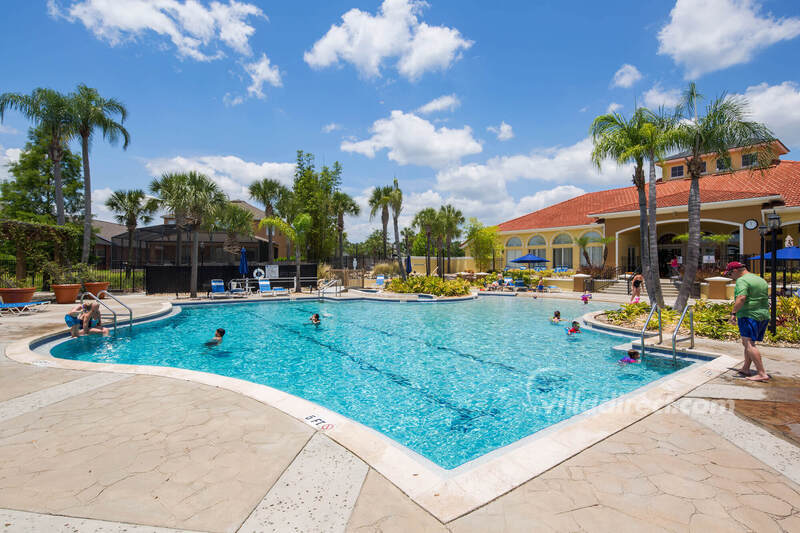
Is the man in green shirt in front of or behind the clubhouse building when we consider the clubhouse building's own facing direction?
in front

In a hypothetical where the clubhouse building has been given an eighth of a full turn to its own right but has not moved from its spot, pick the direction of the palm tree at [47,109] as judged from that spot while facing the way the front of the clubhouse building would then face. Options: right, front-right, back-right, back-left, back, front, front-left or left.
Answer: front-left

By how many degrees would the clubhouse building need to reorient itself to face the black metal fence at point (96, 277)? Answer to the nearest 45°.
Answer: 0° — it already faces it

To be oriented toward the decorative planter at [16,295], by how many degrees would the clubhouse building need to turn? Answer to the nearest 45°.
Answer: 0° — it already faces it

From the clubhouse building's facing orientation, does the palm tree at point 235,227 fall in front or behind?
in front

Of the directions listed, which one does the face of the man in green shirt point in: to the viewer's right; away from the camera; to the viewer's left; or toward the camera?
to the viewer's left

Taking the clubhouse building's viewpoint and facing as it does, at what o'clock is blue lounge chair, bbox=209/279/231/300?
The blue lounge chair is roughly at 12 o'clock from the clubhouse building.

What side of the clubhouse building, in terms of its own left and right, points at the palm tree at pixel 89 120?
front

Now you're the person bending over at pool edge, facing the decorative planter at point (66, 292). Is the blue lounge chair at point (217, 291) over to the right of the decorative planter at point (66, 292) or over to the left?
right

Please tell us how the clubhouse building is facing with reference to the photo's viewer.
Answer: facing the viewer and to the left of the viewer
